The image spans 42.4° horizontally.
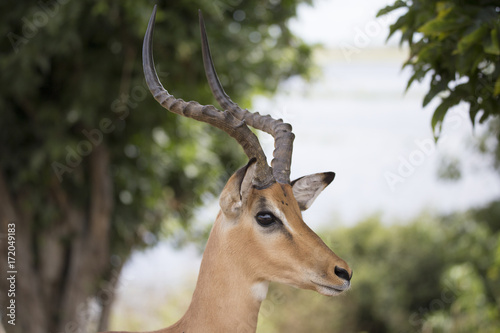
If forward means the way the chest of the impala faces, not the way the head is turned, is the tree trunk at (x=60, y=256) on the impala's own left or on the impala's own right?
on the impala's own left

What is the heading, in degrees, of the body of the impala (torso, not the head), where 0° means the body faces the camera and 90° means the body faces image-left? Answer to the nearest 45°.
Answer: approximately 270°
